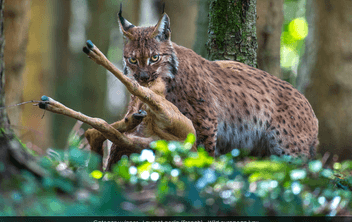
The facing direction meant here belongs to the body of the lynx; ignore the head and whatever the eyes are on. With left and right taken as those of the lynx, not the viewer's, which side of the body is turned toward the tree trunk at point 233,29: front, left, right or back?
right

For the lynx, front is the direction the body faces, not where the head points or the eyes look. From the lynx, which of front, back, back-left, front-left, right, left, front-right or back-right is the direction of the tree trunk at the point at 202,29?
right

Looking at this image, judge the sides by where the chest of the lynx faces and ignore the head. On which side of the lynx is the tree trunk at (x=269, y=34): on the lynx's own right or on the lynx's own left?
on the lynx's own right

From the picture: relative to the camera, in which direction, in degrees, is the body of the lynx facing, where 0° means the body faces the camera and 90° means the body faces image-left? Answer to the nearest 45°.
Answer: approximately 90°

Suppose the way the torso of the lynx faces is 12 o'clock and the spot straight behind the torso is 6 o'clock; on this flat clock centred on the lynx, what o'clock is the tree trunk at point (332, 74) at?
The tree trunk is roughly at 4 o'clock from the lynx.
